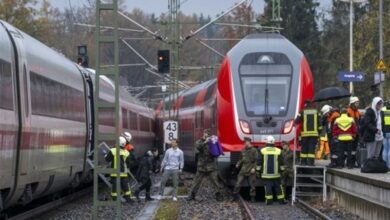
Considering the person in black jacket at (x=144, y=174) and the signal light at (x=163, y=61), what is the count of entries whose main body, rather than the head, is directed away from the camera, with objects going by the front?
0

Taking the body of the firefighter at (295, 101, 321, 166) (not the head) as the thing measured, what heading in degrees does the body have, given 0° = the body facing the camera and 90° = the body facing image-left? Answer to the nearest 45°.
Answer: approximately 180°

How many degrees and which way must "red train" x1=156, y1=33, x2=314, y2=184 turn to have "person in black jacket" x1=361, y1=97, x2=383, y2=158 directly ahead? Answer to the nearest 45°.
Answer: approximately 45° to its left

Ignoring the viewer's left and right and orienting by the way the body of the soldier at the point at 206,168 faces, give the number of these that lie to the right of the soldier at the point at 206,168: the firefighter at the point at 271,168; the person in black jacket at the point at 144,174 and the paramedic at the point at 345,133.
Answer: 1

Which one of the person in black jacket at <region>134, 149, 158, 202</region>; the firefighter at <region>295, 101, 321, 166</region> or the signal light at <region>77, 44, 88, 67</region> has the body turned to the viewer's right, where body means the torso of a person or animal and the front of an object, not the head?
the person in black jacket

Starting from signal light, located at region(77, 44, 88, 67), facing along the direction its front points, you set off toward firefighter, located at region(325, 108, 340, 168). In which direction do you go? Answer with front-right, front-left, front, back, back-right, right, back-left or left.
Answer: front-left

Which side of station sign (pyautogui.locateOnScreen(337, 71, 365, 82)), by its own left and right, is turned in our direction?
front
